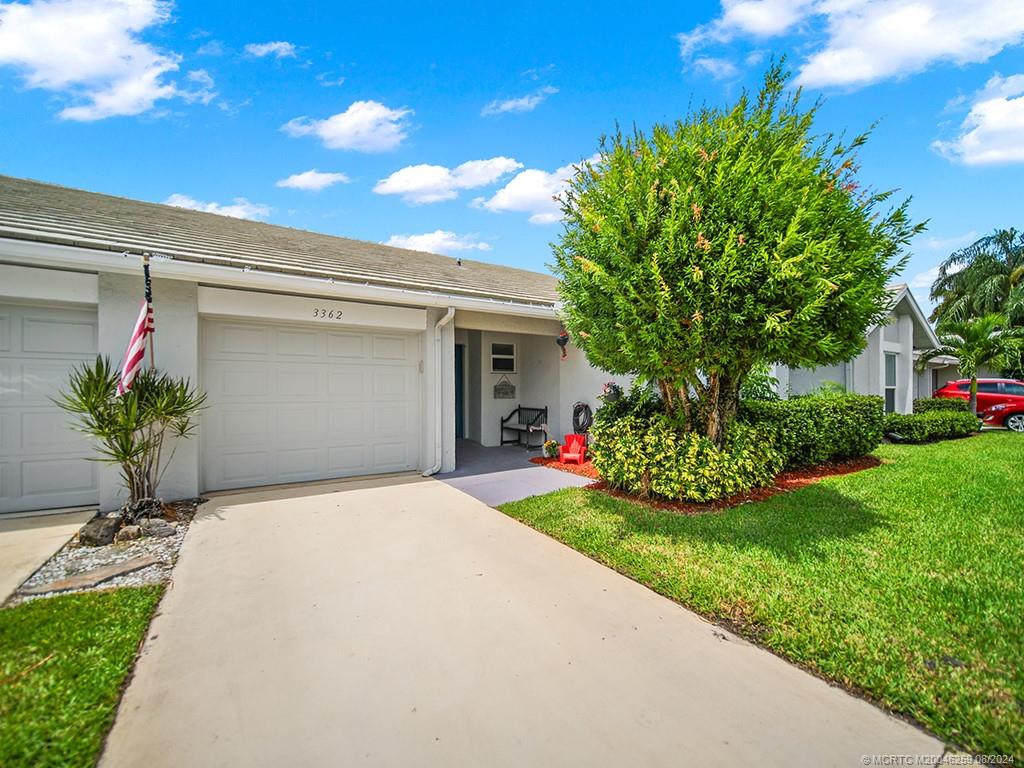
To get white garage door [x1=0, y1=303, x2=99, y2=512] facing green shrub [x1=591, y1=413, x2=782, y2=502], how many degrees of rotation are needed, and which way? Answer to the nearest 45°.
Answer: approximately 45° to its left

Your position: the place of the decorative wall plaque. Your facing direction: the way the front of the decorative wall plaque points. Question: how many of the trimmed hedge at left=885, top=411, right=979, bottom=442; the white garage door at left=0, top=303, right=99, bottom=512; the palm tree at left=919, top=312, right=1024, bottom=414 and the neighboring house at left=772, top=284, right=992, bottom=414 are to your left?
3

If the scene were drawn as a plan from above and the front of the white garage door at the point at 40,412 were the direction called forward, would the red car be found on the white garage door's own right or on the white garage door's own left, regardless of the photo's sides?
on the white garage door's own left

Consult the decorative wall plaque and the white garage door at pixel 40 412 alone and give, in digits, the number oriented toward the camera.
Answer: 2

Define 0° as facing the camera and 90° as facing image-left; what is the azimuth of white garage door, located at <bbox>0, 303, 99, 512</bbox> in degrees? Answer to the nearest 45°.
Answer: approximately 0°

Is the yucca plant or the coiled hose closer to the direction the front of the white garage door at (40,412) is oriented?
the yucca plant

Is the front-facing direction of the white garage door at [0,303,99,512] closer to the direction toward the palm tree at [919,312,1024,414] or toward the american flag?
the american flag

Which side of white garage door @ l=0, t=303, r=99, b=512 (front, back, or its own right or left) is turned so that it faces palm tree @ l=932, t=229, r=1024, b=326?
left

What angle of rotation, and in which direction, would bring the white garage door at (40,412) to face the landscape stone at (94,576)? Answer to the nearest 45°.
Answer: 0° — it already faces it

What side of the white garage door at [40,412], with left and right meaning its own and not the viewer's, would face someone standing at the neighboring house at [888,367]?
left
